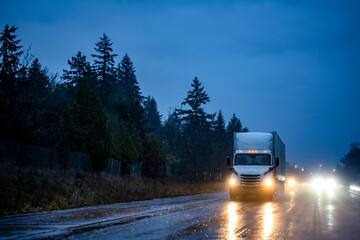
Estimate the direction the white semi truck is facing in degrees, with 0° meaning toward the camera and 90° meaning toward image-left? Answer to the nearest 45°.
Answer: approximately 0°

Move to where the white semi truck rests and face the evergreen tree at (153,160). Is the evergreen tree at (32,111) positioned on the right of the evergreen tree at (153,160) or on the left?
left

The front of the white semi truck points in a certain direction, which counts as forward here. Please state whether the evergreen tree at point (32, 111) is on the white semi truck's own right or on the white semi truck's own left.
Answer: on the white semi truck's own right

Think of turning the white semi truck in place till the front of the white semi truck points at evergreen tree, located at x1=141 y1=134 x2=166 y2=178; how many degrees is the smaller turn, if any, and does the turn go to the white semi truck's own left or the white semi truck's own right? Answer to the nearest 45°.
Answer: approximately 135° to the white semi truck's own right

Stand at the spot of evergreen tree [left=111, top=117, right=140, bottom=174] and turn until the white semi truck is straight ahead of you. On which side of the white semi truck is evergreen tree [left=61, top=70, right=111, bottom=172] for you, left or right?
right

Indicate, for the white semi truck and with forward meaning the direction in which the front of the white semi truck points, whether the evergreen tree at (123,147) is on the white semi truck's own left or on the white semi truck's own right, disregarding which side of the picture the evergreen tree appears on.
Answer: on the white semi truck's own right

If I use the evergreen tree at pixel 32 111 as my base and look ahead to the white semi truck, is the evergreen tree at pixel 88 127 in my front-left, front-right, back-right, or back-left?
front-left

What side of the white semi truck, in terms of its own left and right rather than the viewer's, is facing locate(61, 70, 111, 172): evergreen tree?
right
